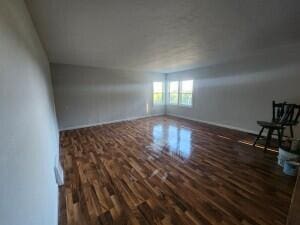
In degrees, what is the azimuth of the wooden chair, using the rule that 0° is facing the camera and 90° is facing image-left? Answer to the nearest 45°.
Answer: approximately 45°

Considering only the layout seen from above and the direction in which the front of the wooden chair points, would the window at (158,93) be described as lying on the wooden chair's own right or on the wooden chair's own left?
on the wooden chair's own right

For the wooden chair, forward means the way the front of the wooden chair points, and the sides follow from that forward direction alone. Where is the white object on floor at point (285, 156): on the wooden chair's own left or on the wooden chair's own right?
on the wooden chair's own left

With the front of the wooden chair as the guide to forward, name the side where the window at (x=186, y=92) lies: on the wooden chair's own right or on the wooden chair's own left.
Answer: on the wooden chair's own right
